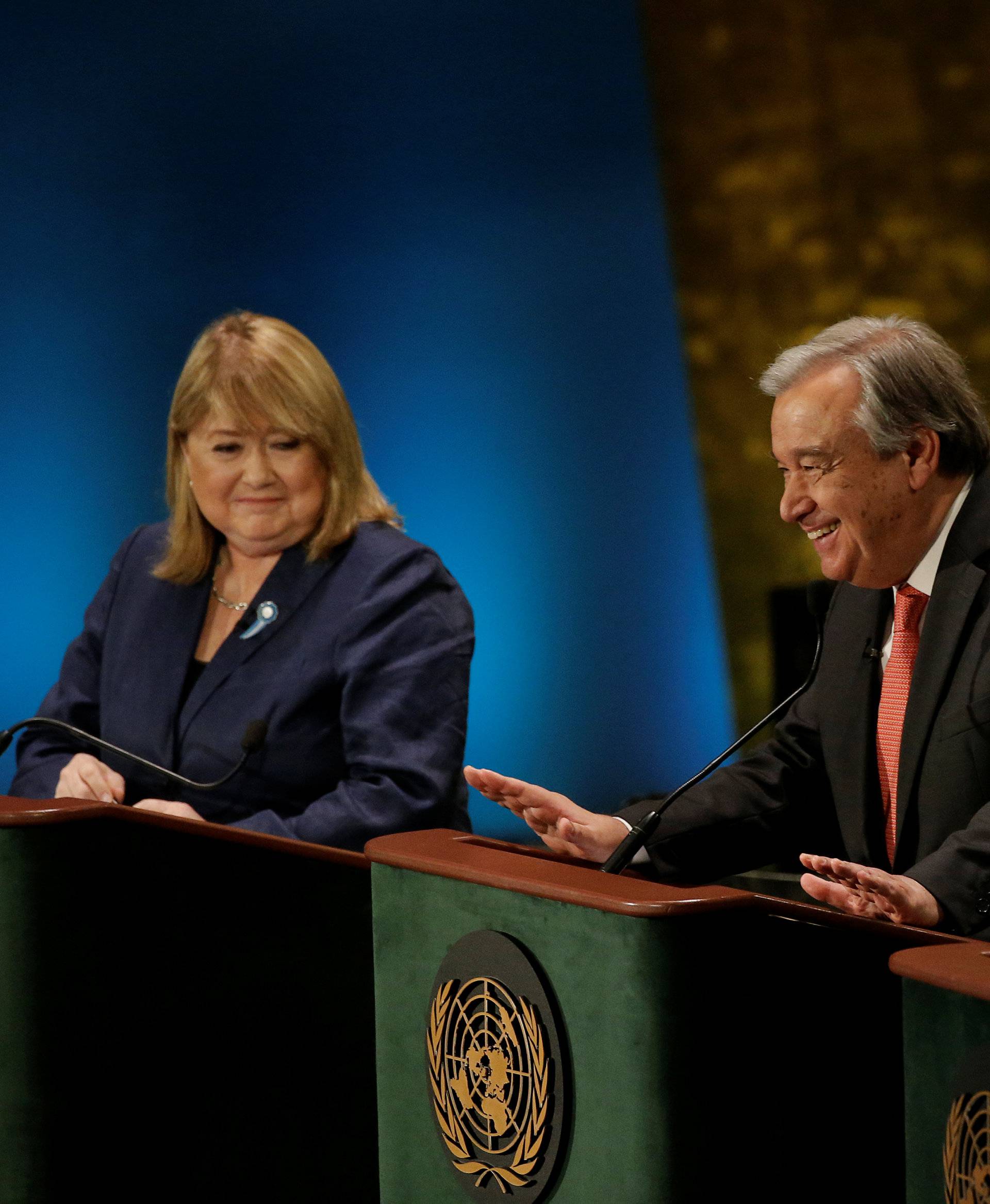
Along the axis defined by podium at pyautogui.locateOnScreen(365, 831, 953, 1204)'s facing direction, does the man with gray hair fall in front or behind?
behind

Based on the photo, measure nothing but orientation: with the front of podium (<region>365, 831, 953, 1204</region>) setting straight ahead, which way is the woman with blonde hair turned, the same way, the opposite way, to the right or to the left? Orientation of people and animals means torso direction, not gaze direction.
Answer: the same way

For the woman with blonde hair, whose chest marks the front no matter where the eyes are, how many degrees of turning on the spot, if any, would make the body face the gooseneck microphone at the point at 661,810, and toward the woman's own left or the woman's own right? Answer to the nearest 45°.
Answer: approximately 45° to the woman's own left

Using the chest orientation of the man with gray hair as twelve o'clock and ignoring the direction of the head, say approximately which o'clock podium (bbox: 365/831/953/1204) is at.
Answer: The podium is roughly at 11 o'clock from the man with gray hair.

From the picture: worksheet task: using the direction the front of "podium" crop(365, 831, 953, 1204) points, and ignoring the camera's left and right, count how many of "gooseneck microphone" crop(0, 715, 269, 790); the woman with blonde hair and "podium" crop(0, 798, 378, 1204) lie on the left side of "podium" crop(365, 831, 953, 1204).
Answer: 0

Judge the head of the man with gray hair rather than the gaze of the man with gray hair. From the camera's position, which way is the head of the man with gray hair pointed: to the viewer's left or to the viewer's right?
to the viewer's left

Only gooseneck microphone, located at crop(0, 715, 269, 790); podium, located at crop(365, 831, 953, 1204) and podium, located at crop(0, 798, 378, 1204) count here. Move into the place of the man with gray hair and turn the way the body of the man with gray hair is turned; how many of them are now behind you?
0

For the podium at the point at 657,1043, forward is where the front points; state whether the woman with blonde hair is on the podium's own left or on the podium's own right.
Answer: on the podium's own right

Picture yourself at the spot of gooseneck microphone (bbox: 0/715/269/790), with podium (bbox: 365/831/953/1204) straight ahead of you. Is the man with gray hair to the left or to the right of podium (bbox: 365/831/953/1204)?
left

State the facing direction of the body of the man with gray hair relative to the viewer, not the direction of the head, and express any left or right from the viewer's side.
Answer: facing the viewer and to the left of the viewer

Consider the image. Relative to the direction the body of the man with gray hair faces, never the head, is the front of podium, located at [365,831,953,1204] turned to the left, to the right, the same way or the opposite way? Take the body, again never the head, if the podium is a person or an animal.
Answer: the same way

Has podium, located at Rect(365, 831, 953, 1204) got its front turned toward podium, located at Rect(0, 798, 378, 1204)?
no

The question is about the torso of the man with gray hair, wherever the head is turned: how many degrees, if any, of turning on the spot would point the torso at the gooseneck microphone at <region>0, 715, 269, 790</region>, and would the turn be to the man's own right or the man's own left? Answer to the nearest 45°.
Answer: approximately 45° to the man's own right

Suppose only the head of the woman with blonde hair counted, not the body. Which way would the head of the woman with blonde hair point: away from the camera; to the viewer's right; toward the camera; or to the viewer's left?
toward the camera
